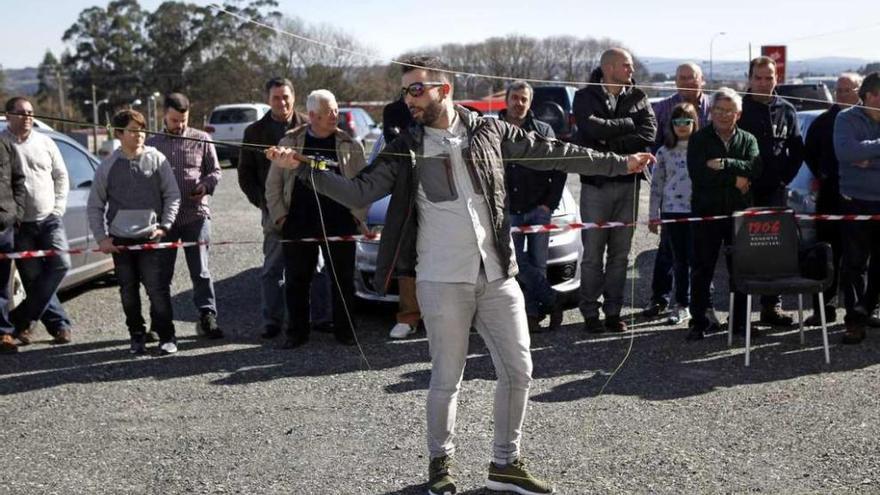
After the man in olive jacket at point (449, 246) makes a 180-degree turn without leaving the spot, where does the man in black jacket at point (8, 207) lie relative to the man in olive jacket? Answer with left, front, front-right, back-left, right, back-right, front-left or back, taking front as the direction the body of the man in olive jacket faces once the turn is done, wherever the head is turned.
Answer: front-left

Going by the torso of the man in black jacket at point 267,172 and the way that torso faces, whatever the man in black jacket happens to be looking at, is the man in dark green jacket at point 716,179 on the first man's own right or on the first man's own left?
on the first man's own left

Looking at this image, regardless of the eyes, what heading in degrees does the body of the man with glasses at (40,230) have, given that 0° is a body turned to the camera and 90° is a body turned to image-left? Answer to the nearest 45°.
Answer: approximately 0°

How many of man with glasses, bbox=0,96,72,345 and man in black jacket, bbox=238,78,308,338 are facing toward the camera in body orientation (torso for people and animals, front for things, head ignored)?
2

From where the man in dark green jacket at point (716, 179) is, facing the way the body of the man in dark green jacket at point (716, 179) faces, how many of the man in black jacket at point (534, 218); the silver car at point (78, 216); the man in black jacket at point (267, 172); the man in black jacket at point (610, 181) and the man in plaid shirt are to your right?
5

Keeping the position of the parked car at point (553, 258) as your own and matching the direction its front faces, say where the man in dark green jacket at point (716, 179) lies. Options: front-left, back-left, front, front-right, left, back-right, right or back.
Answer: front-left
